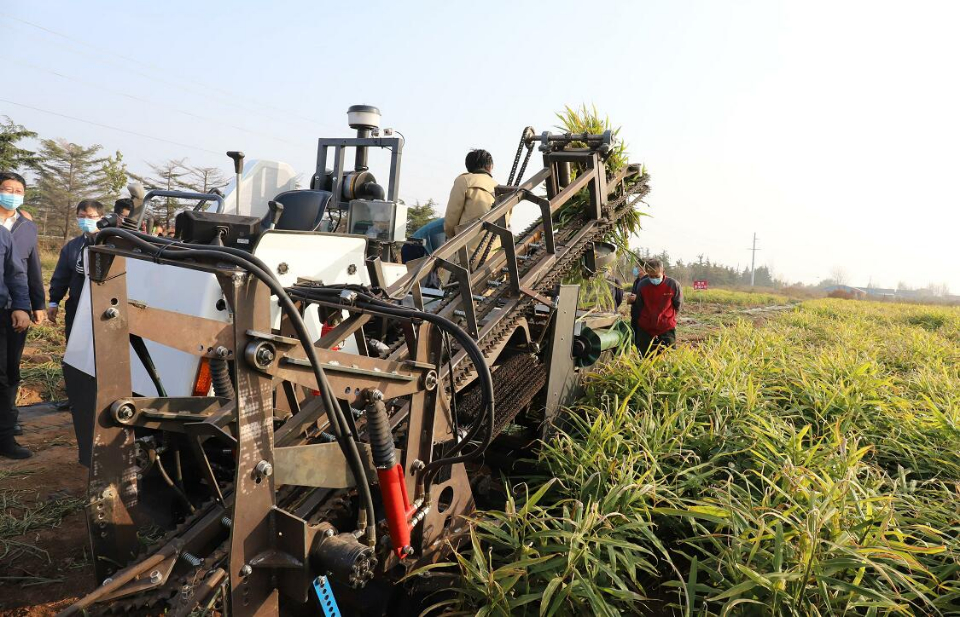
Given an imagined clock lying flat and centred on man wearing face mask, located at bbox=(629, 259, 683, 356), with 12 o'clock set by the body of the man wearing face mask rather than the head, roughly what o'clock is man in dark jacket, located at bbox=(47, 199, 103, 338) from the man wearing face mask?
The man in dark jacket is roughly at 2 o'clock from the man wearing face mask.

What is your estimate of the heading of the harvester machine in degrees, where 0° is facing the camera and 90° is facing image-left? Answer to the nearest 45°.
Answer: approximately 45°

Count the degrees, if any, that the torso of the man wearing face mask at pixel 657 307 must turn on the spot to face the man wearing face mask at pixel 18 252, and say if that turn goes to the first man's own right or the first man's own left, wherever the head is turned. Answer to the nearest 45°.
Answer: approximately 45° to the first man's own right

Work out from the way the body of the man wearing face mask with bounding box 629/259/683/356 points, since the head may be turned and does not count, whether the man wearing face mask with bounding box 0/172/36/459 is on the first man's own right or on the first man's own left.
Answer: on the first man's own right

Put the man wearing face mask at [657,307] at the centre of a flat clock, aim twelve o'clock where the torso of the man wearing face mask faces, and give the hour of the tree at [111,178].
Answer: The tree is roughly at 4 o'clock from the man wearing face mask.

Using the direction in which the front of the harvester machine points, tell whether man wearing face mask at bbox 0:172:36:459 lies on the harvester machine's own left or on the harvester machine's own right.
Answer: on the harvester machine's own right

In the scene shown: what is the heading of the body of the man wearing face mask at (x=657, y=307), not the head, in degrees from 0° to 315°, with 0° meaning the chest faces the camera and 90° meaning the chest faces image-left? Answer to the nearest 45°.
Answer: approximately 0°

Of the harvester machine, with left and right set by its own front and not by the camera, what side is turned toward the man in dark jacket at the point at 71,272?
right
